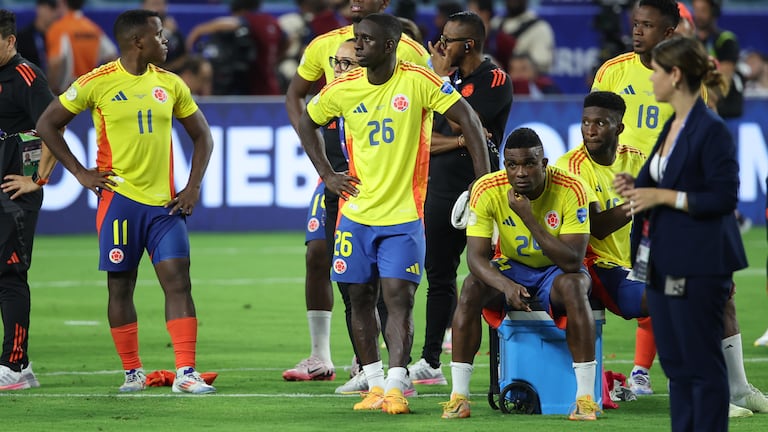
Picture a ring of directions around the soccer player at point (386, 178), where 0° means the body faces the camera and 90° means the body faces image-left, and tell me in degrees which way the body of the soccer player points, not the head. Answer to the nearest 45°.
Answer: approximately 0°

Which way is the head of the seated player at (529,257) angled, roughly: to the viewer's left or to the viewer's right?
to the viewer's left

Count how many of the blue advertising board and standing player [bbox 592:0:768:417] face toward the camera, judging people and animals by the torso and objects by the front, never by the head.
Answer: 2

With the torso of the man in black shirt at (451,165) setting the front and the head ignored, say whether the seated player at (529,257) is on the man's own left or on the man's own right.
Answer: on the man's own left
